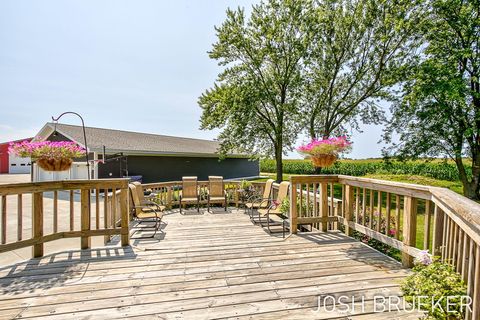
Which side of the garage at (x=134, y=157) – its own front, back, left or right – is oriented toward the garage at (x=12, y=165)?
right

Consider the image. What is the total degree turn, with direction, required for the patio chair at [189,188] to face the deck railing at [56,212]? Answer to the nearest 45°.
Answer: approximately 45° to its right

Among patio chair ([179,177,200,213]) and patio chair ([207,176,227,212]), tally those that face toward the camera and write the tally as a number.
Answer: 2

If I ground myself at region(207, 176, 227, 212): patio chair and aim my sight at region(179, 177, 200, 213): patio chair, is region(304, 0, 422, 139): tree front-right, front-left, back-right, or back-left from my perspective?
back-right

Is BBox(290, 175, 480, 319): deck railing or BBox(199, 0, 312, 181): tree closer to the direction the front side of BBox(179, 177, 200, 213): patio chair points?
the deck railing

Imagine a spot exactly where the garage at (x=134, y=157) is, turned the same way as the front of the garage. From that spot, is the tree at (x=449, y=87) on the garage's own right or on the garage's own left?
on the garage's own left

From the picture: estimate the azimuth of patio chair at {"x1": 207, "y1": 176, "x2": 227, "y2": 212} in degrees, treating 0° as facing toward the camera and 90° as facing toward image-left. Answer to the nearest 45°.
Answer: approximately 0°

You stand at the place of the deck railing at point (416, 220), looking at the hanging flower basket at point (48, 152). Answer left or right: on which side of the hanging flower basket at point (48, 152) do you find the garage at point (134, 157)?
right

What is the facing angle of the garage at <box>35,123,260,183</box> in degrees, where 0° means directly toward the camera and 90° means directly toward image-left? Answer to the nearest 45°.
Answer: approximately 45°

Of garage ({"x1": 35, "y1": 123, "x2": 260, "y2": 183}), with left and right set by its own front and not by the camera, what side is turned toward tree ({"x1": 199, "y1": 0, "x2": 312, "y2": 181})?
left

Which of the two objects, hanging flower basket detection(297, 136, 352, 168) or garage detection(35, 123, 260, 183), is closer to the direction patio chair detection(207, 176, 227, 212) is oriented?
the hanging flower basket
